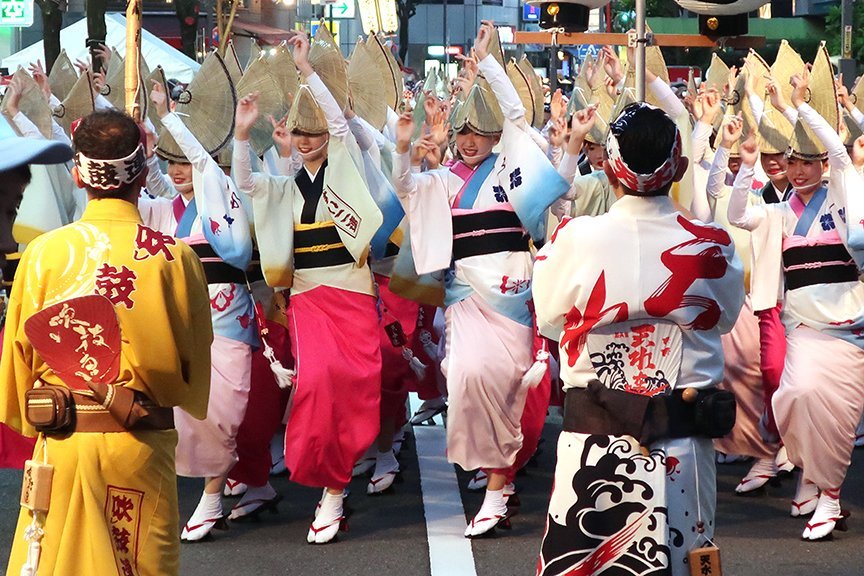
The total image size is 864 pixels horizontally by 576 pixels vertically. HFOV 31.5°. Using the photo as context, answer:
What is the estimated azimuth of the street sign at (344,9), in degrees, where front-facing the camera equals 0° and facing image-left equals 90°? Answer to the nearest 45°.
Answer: approximately 0°

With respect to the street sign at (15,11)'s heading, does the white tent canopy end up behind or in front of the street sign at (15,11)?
in front

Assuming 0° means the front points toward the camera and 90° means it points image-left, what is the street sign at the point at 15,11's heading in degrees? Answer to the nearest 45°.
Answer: approximately 0°

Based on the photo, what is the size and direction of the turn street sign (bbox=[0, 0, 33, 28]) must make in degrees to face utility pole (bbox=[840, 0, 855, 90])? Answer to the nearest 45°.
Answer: approximately 45° to its left

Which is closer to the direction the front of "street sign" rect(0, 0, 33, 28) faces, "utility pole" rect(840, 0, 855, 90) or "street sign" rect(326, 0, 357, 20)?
the utility pole

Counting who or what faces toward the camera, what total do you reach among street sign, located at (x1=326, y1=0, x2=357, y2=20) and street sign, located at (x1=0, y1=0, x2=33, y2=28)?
2
